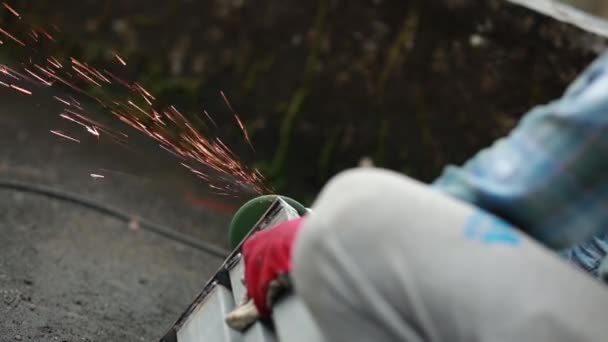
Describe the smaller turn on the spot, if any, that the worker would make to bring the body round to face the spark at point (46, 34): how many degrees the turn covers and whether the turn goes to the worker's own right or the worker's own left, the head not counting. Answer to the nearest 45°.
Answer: approximately 45° to the worker's own right

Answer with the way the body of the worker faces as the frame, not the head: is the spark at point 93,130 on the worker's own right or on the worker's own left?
on the worker's own right

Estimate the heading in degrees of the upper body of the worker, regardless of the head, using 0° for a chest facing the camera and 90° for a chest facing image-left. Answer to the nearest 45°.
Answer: approximately 90°

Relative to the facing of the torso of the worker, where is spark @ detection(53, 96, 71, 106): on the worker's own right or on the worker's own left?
on the worker's own right
